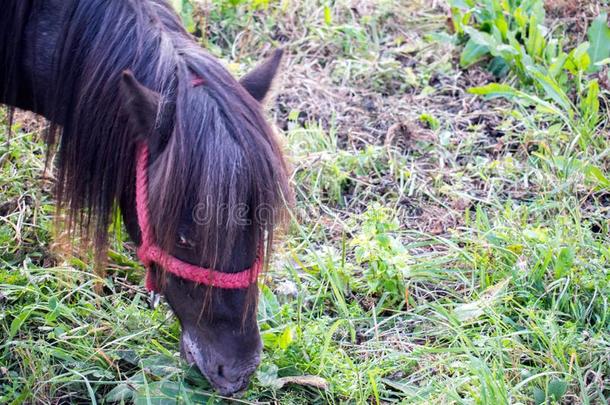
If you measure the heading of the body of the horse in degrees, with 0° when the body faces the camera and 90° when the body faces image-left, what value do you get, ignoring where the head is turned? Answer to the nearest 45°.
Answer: approximately 315°

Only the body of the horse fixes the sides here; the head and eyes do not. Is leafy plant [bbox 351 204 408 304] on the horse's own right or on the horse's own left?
on the horse's own left
